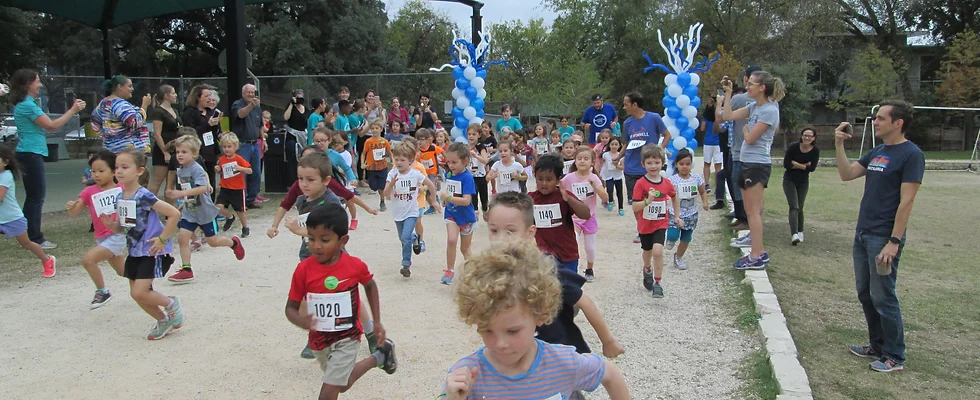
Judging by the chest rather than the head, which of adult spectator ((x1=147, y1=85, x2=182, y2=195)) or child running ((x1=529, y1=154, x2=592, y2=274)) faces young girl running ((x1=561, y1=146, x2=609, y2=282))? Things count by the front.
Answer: the adult spectator

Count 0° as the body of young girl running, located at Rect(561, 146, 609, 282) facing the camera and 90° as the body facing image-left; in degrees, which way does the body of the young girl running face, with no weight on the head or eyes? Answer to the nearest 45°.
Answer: approximately 0°

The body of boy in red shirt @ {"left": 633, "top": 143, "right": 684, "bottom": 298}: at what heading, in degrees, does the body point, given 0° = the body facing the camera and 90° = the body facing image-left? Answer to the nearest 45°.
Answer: approximately 0°

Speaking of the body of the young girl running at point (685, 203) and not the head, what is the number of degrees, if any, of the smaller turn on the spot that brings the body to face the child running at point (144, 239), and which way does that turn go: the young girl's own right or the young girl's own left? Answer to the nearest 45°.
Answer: approximately 45° to the young girl's own right

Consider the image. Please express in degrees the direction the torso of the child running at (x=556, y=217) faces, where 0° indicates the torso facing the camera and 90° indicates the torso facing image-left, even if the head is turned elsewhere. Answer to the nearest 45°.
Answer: approximately 45°

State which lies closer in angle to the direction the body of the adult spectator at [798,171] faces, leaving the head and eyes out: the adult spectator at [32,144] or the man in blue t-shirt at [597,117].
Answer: the adult spectator

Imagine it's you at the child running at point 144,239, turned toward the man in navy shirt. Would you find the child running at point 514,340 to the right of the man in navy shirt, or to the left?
right

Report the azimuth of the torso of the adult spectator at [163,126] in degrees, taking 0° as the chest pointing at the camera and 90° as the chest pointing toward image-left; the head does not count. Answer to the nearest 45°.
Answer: approximately 315°

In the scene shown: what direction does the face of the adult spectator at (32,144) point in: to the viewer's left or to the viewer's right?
to the viewer's right
